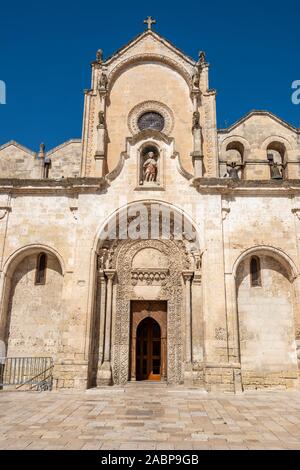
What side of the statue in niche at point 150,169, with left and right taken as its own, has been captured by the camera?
front

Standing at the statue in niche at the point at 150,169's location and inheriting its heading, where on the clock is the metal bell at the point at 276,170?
The metal bell is roughly at 8 o'clock from the statue in niche.

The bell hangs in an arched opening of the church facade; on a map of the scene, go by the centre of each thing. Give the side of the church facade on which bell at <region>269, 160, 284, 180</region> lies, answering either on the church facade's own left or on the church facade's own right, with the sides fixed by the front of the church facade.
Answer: on the church facade's own left

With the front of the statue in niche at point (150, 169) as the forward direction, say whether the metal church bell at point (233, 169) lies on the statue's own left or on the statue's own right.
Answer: on the statue's own left
